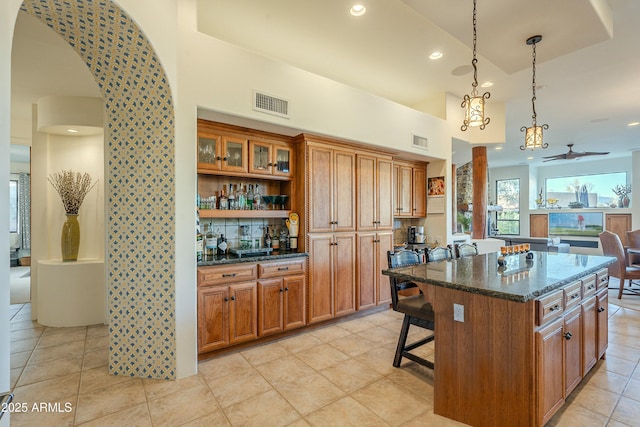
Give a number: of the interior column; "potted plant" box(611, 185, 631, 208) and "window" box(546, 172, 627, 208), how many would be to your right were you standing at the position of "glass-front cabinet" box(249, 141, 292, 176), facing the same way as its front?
0

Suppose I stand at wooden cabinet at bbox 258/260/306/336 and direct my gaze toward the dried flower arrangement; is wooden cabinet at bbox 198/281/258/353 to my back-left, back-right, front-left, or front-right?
front-left

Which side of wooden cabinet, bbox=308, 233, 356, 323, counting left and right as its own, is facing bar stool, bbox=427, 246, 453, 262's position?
front

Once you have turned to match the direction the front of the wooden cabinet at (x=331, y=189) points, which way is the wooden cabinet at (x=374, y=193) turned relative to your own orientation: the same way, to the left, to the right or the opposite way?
the same way

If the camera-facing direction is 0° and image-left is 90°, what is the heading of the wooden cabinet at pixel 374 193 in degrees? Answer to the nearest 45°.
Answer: approximately 315°

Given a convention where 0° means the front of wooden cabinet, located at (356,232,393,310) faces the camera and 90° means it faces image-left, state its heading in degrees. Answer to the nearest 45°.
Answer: approximately 315°

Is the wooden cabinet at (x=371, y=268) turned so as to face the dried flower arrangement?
no

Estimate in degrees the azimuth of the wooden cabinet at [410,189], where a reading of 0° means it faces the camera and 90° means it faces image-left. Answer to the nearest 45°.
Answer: approximately 315°

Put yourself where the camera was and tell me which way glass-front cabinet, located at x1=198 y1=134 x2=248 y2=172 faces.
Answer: facing the viewer

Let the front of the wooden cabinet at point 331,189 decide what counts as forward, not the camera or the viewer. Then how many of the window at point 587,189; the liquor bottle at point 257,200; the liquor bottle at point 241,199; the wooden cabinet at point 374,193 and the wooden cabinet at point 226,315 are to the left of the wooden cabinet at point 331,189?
2

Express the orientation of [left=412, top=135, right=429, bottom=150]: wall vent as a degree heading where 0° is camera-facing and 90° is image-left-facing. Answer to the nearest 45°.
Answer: approximately 315°

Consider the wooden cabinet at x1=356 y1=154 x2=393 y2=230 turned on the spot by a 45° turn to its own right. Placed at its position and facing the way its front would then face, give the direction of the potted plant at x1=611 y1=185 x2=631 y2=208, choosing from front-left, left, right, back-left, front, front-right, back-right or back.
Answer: back-left

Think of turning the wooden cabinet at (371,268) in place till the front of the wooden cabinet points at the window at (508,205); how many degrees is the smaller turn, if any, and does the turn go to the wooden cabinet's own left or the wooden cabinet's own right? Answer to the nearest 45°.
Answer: approximately 90° to the wooden cabinet's own left

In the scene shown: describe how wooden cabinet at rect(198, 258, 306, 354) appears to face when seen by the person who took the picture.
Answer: facing the viewer and to the right of the viewer

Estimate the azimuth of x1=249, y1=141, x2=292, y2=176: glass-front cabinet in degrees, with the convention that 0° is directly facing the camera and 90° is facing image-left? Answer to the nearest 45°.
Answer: approximately 315°

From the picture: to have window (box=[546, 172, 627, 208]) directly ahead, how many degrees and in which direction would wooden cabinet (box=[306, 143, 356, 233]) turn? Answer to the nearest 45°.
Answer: approximately 90° to its left

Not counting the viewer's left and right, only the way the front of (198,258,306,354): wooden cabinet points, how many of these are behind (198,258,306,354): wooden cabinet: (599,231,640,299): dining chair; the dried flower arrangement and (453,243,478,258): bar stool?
1

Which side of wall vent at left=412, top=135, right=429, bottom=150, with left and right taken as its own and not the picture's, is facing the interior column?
left

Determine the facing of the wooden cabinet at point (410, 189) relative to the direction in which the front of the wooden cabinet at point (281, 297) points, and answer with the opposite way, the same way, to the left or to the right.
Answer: the same way
